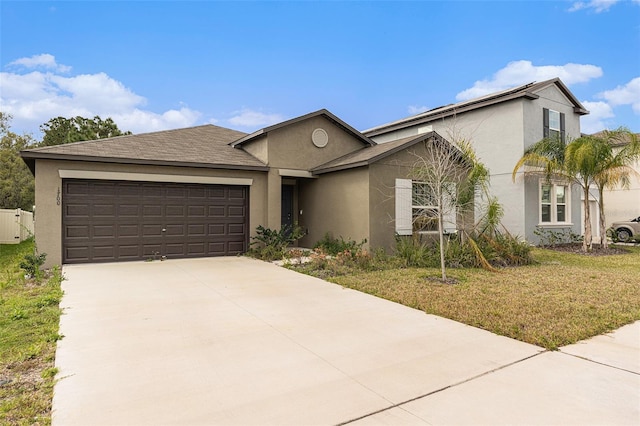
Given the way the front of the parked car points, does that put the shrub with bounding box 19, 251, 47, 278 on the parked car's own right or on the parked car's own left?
on the parked car's own left

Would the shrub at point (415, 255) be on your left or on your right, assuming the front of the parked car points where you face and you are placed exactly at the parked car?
on your left

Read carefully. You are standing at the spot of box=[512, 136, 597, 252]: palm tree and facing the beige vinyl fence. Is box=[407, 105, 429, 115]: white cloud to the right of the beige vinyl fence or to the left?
right

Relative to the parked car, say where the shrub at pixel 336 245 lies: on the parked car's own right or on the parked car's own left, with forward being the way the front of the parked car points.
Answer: on the parked car's own left

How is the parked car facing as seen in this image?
to the viewer's left

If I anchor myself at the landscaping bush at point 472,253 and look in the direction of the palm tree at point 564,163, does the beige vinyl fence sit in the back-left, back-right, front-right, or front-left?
back-left

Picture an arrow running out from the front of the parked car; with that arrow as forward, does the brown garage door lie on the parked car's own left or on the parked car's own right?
on the parked car's own left

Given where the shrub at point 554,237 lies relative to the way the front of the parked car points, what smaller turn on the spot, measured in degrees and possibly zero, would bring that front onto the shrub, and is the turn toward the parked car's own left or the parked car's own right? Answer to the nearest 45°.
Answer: approximately 45° to the parked car's own left
